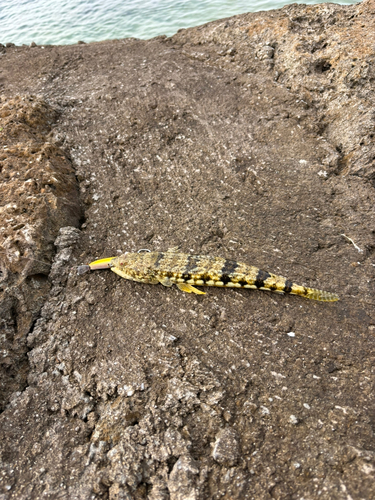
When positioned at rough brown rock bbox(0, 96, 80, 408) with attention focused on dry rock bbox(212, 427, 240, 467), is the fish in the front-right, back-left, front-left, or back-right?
front-left

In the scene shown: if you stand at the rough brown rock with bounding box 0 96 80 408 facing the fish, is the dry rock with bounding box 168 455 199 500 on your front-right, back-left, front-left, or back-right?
front-right

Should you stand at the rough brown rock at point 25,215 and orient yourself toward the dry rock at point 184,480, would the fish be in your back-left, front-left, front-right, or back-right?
front-left

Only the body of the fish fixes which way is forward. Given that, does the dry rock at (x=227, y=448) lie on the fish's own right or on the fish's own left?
on the fish's own left

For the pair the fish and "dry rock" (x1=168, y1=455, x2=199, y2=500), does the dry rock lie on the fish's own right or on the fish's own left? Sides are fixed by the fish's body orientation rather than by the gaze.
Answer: on the fish's own left

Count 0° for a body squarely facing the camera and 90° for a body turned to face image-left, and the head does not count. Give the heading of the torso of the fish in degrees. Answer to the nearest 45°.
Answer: approximately 90°
